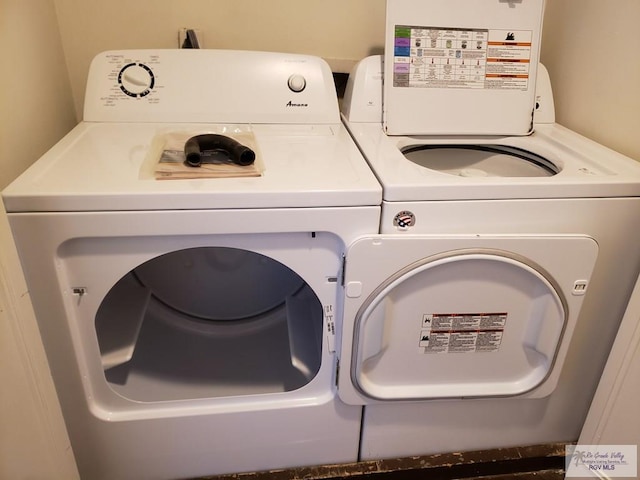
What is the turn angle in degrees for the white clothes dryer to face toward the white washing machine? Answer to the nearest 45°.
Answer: approximately 90° to its left

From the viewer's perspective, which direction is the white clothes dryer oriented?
toward the camera

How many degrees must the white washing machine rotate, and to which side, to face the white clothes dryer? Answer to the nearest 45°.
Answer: approximately 90° to its right

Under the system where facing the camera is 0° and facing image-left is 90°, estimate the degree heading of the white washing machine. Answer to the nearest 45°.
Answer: approximately 0°

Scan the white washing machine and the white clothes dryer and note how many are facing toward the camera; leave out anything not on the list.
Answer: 2
